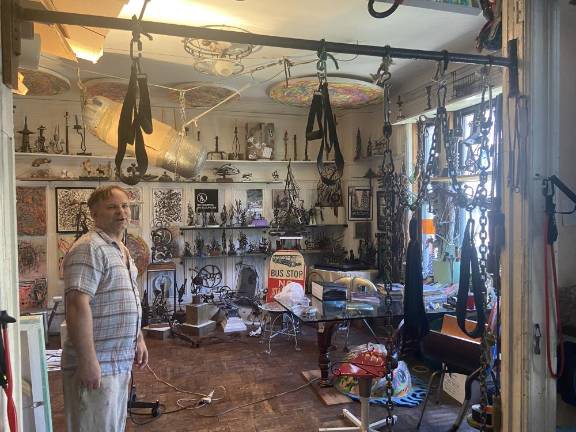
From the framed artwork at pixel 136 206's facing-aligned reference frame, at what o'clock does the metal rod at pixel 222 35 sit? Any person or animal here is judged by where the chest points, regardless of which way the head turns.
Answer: The metal rod is roughly at 12 o'clock from the framed artwork.

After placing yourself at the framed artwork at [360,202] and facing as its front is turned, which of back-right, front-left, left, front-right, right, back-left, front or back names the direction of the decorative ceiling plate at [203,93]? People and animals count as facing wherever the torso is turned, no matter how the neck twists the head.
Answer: front-right

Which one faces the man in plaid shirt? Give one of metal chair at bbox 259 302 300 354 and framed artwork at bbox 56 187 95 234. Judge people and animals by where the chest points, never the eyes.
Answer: the framed artwork

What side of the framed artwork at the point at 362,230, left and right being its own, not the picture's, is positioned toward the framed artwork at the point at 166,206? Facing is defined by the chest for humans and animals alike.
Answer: right

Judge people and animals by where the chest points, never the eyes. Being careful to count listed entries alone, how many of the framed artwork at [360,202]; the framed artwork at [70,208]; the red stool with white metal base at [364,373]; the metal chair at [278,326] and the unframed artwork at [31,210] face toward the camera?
3

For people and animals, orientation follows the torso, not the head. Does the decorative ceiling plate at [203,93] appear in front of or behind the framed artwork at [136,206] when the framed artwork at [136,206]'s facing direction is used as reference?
in front
